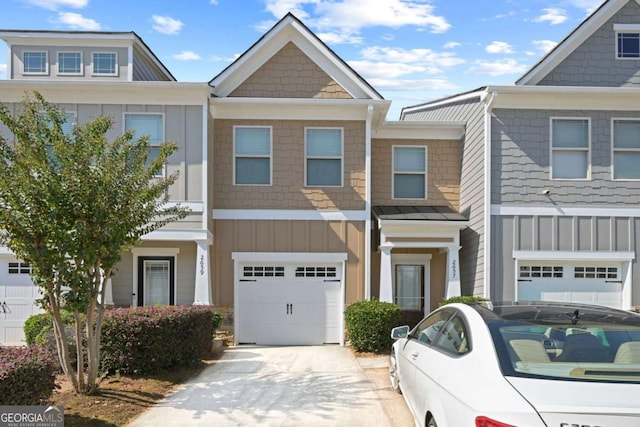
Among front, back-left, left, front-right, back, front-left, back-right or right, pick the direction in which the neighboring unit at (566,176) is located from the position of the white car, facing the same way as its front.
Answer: front-right

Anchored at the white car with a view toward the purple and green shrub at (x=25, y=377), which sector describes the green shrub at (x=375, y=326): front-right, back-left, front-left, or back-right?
front-right

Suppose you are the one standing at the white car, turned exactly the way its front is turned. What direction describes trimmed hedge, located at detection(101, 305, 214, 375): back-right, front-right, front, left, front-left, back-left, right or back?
front

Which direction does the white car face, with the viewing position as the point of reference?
facing away from the viewer and to the left of the viewer

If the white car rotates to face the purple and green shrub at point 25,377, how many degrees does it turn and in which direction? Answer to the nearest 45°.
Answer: approximately 45° to its left

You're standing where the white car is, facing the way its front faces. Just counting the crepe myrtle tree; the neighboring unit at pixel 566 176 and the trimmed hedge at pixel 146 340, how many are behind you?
0
